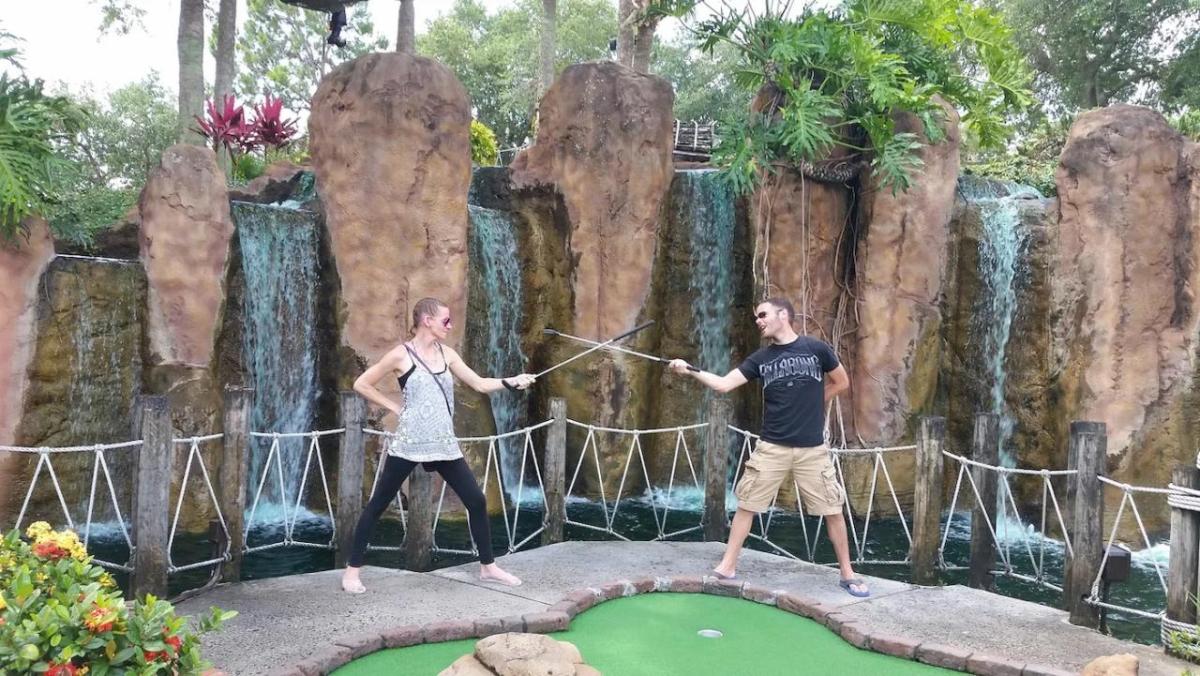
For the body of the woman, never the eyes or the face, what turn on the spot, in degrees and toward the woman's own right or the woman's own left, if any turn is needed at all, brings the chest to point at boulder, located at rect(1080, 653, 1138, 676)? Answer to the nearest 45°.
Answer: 0° — they already face it

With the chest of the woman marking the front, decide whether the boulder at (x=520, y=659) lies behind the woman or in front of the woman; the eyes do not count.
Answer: in front

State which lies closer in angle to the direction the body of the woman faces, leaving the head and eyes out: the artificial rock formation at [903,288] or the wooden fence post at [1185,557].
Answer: the wooden fence post

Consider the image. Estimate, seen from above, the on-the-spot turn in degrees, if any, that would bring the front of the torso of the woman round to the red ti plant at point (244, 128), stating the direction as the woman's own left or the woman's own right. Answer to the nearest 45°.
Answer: approximately 135° to the woman's own left

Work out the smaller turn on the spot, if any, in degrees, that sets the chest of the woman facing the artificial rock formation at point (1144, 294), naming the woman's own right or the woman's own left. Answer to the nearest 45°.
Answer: approximately 90° to the woman's own left

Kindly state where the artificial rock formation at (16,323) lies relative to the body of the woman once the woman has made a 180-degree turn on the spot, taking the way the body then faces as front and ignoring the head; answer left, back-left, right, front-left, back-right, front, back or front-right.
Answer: front

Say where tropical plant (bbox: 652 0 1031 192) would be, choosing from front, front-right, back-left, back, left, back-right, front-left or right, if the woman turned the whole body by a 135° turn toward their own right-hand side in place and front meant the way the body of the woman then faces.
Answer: back-right

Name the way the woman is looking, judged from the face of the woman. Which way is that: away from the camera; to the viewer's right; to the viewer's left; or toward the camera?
to the viewer's right

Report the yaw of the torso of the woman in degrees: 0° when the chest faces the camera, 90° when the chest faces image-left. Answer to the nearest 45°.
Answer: approximately 315°

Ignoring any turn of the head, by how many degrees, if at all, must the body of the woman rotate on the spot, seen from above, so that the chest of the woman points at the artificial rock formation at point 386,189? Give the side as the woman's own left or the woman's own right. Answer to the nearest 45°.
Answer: approximately 135° to the woman's own left
